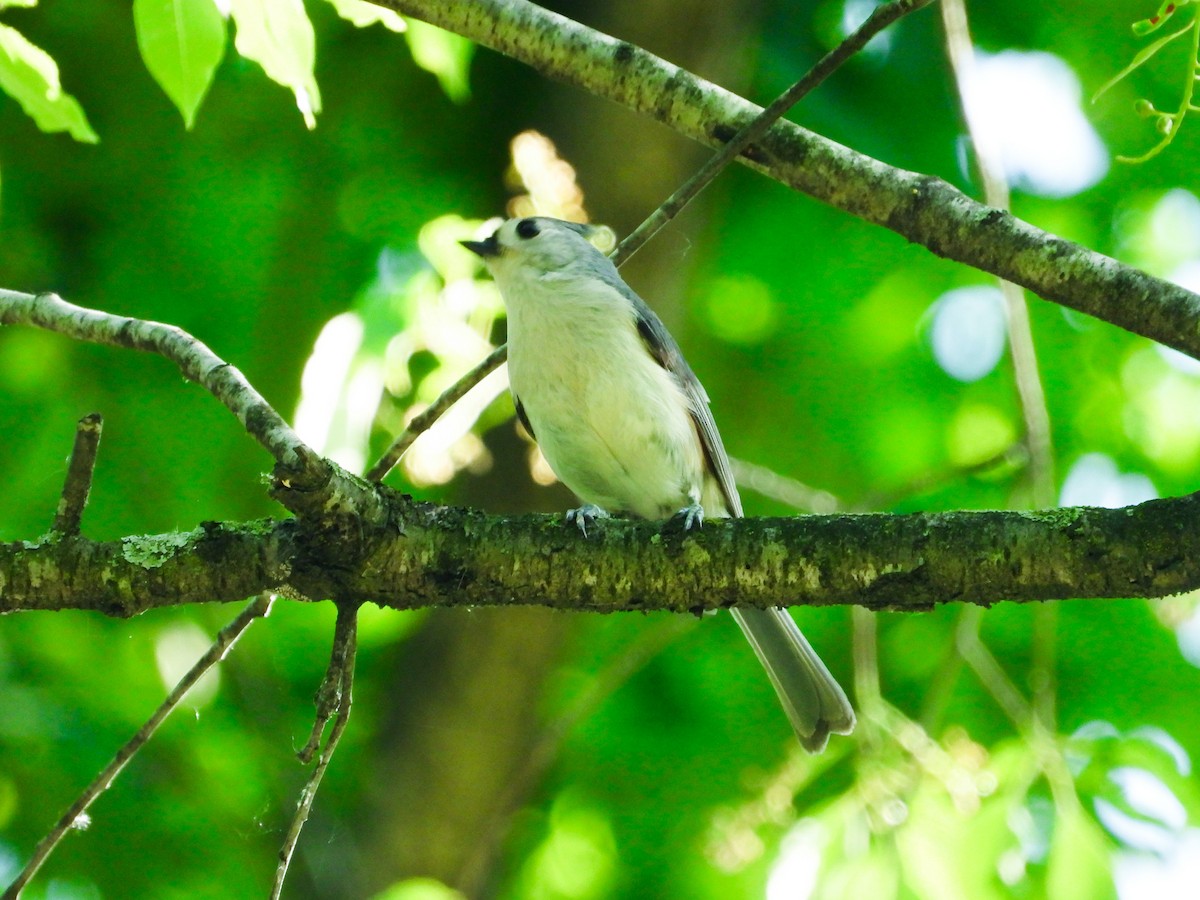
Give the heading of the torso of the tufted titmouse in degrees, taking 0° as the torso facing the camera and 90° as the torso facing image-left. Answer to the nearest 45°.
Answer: approximately 45°
